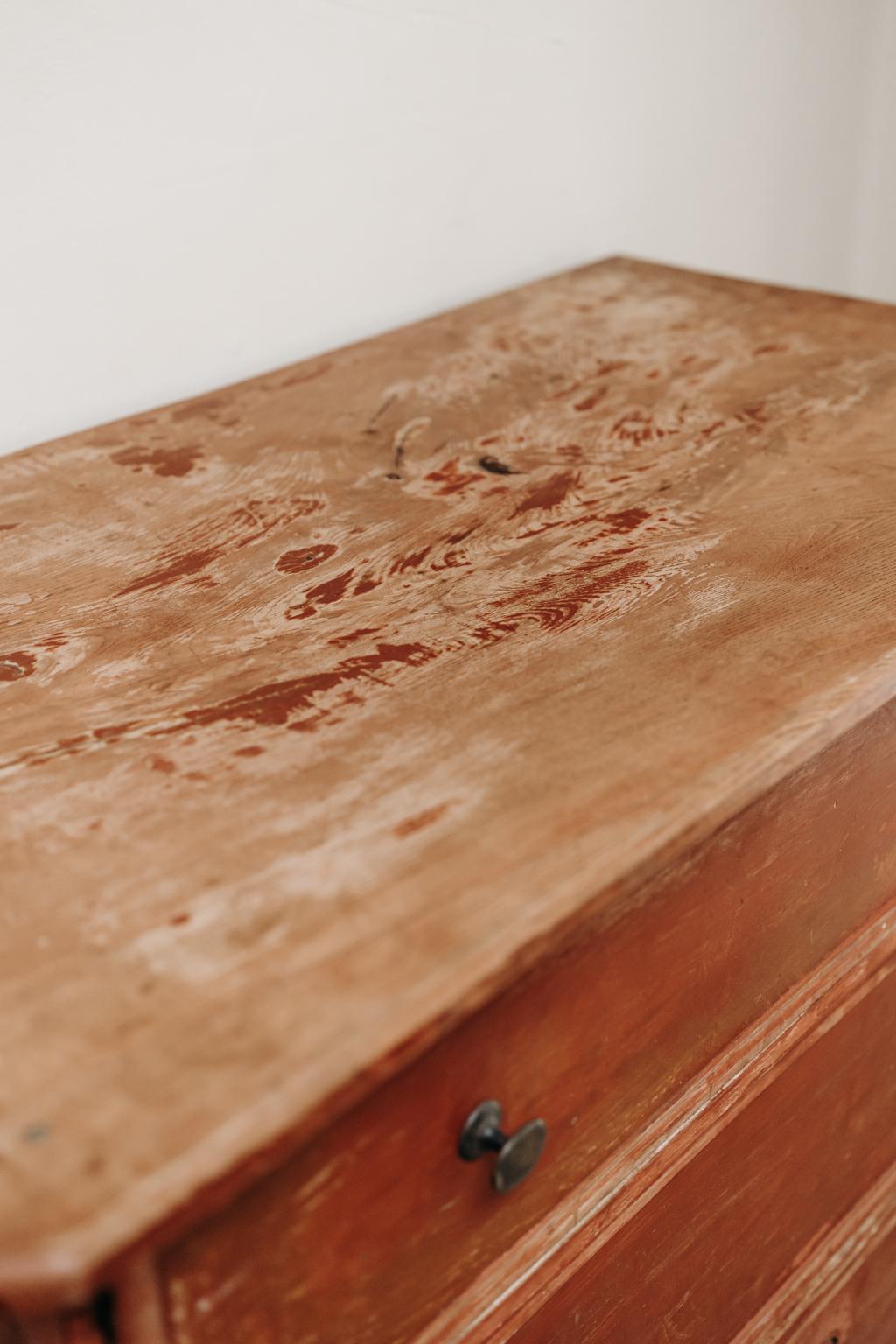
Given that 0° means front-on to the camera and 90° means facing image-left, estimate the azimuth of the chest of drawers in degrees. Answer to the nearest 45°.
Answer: approximately 315°
